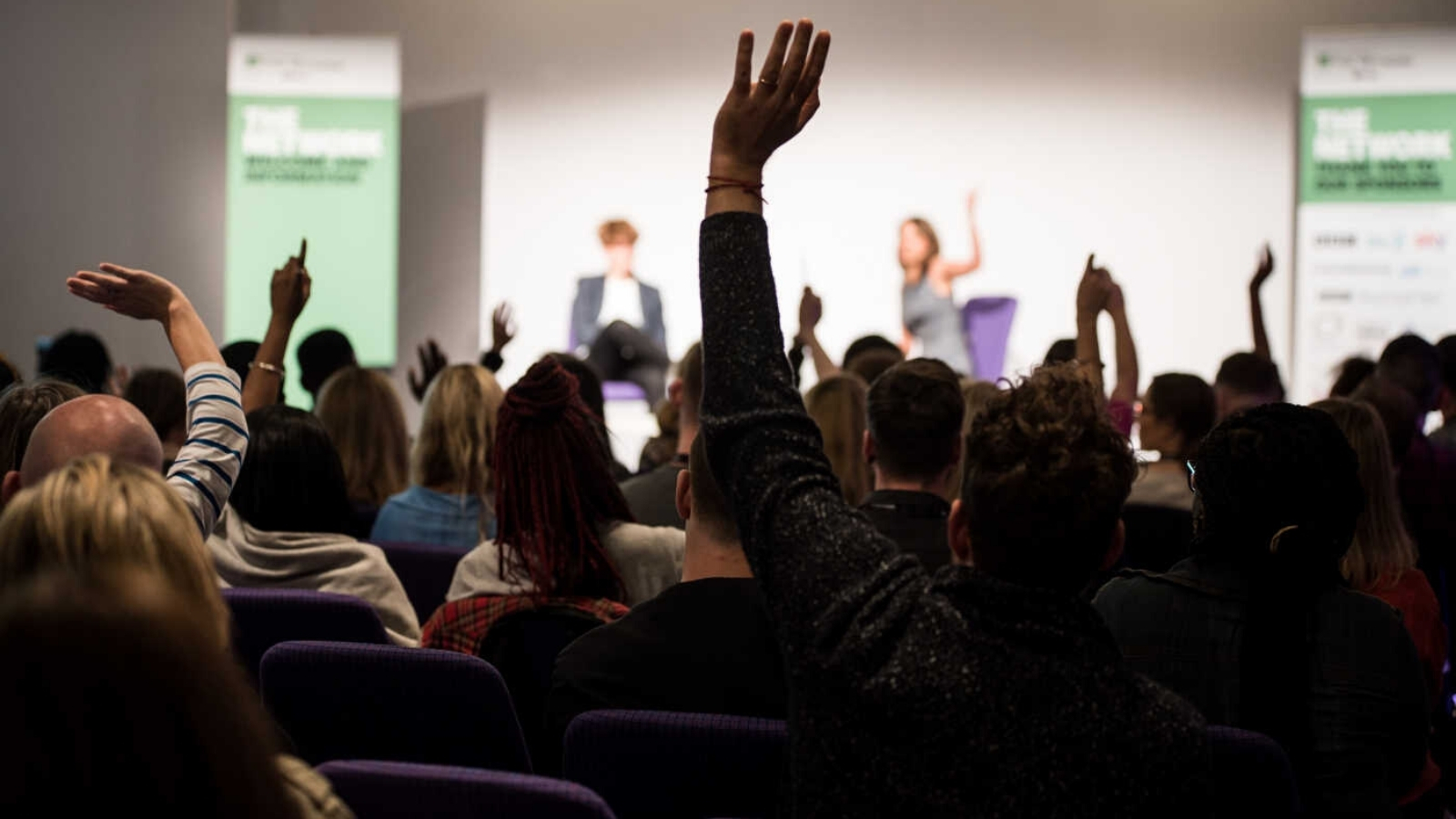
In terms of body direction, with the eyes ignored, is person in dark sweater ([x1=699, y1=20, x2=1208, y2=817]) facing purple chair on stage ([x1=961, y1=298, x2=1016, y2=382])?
yes

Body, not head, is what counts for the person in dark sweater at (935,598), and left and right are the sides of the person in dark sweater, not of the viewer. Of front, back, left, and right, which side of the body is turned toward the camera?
back

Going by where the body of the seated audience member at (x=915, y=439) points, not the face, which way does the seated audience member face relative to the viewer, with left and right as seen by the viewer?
facing away from the viewer

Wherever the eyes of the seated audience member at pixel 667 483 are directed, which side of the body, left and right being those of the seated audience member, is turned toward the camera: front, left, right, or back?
back

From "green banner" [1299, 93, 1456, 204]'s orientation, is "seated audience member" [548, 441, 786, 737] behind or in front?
in front

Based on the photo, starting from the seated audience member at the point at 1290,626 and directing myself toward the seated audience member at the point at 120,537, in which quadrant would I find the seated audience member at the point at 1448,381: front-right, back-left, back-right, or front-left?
back-right

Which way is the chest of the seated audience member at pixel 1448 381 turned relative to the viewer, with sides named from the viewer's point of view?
facing away from the viewer

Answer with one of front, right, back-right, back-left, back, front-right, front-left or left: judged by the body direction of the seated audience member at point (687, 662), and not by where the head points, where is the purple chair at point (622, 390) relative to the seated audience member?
front

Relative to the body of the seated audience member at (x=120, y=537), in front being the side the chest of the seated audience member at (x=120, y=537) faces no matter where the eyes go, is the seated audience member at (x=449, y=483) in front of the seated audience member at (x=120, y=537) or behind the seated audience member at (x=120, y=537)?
in front

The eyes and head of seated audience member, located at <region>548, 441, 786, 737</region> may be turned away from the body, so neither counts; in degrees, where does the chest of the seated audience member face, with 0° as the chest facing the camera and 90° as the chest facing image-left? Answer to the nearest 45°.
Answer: approximately 180°

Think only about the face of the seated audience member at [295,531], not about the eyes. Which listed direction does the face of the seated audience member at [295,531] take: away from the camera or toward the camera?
away from the camera

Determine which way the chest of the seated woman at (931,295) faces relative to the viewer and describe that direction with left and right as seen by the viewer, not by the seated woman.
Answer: facing the viewer and to the left of the viewer
